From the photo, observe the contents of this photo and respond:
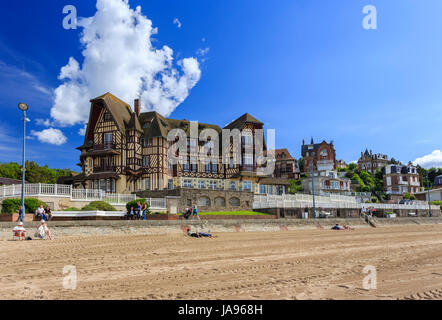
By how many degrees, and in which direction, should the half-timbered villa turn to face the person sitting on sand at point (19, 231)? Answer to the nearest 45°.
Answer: approximately 45° to its right

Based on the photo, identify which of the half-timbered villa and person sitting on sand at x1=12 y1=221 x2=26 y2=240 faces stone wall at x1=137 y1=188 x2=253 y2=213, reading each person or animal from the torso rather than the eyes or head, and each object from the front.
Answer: the half-timbered villa

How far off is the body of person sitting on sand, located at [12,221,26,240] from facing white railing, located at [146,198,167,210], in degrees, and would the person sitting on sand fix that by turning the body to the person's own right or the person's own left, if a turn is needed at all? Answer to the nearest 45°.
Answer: approximately 135° to the person's own left

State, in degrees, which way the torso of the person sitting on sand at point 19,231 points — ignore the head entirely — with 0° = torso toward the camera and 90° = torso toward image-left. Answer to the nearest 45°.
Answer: approximately 0°

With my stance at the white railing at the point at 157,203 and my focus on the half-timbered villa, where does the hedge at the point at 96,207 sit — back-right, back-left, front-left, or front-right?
back-left

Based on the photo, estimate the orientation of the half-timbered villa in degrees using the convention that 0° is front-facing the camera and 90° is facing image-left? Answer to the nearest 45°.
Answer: approximately 315°
